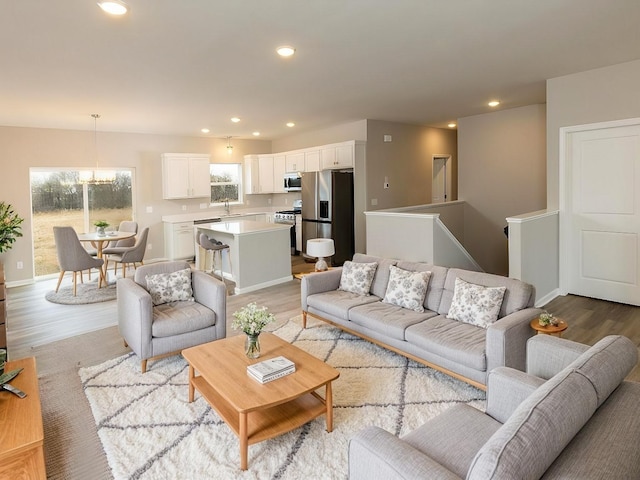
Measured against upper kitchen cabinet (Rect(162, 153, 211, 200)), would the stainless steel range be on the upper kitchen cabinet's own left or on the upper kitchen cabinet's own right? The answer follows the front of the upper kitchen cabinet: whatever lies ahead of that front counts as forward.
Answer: on the upper kitchen cabinet's own left

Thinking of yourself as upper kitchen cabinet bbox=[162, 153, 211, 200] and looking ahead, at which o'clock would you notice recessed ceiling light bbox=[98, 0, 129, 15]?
The recessed ceiling light is roughly at 12 o'clock from the upper kitchen cabinet.

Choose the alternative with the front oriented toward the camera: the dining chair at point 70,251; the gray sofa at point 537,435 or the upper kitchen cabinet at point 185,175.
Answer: the upper kitchen cabinet

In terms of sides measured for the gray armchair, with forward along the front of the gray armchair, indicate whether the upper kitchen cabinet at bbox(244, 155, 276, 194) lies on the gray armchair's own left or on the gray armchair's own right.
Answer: on the gray armchair's own left

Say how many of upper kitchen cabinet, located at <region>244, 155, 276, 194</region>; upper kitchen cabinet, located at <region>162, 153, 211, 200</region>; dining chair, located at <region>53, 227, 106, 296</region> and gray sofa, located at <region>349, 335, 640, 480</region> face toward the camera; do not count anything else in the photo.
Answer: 2

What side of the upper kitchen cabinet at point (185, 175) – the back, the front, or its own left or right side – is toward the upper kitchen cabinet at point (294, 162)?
left

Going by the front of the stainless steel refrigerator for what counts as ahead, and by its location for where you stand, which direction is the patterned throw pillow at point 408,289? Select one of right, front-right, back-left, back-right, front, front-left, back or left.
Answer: front-left

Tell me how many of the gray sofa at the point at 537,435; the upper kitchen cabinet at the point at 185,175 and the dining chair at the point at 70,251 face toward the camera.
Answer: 1

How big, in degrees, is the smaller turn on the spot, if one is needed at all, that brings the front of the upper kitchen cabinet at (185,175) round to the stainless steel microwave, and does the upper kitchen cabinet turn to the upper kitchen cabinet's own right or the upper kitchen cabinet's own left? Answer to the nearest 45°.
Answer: approximately 90° to the upper kitchen cabinet's own left

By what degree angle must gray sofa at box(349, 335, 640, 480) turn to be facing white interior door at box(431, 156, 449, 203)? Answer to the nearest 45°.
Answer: approximately 45° to its right

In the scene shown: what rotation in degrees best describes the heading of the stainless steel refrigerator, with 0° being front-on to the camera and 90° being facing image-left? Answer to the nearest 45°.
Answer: approximately 45°
